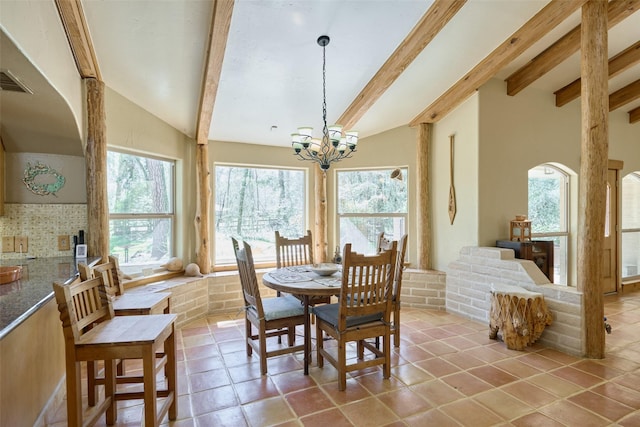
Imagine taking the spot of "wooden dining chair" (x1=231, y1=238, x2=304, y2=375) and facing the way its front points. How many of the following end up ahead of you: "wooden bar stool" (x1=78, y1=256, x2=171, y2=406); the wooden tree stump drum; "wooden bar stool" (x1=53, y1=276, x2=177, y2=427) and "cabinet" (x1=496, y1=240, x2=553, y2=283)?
2

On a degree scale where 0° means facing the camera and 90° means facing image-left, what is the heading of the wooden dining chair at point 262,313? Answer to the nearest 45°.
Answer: approximately 270°

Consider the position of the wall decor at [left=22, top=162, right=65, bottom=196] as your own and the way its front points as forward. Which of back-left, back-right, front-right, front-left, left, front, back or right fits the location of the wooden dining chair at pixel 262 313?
front-left

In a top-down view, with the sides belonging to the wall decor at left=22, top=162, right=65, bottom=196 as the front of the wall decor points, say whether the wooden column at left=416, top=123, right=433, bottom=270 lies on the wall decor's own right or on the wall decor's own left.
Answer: on the wall decor's own left

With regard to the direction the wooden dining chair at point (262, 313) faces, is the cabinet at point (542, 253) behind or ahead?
ahead

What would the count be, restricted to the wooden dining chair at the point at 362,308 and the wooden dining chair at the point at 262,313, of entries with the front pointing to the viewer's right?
1

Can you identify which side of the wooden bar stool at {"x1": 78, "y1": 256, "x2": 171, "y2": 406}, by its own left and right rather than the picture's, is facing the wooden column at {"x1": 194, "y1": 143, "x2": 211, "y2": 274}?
left

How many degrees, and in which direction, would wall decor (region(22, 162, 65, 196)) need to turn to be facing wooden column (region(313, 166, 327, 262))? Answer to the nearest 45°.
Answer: approximately 90° to its left

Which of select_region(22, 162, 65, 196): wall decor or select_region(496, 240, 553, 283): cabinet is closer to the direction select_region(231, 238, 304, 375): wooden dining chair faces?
the cabinet
